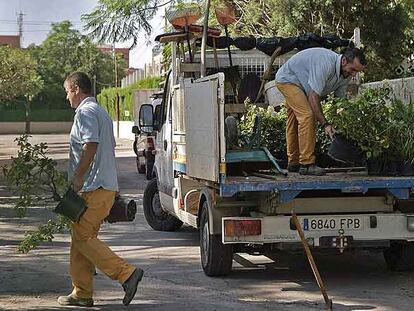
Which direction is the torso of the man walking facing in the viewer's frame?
to the viewer's left

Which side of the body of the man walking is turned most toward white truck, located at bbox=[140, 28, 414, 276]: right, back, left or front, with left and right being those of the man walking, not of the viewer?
back

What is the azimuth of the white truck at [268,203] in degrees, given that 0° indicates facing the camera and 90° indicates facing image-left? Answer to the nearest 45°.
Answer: approximately 135°

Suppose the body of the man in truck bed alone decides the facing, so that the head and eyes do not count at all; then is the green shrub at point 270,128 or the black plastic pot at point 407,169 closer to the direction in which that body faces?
the black plastic pot

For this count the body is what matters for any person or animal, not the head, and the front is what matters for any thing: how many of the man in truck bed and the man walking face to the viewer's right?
1

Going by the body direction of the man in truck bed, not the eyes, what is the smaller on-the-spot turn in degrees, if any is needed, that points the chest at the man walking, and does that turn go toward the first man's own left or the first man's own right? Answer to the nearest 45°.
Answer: approximately 135° to the first man's own right

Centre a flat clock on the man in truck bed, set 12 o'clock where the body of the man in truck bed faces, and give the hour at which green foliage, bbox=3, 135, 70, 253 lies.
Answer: The green foliage is roughly at 5 o'clock from the man in truck bed.

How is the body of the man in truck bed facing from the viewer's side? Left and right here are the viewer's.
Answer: facing to the right of the viewer

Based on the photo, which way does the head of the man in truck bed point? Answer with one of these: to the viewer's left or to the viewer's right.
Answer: to the viewer's right

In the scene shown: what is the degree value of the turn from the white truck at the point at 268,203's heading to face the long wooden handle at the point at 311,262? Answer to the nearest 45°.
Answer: approximately 180°
